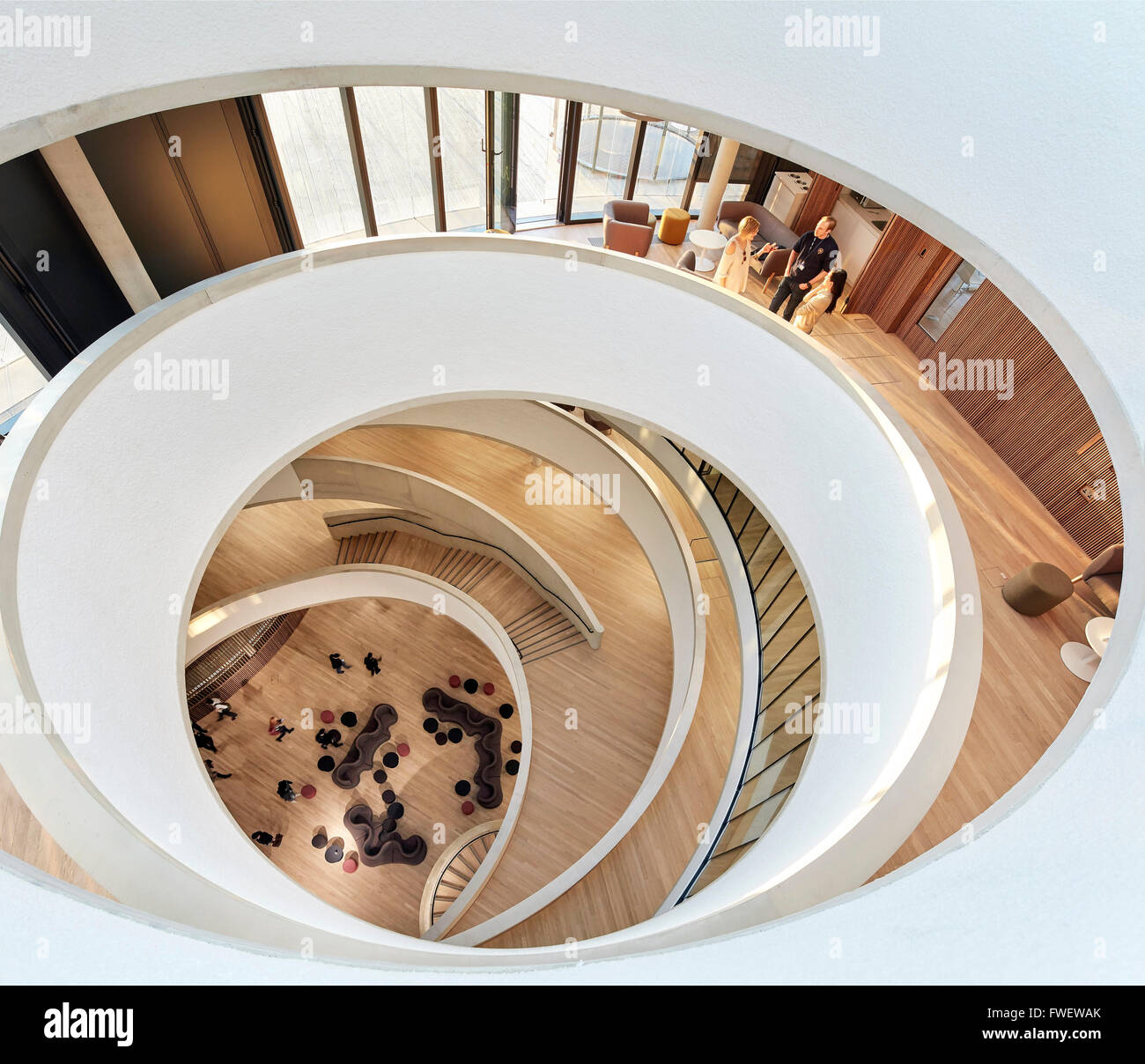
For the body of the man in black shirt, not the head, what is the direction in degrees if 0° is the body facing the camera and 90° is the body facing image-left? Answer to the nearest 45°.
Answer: approximately 45°

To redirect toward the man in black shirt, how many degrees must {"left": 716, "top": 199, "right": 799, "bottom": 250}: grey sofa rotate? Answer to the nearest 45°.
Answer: approximately 45° to its left

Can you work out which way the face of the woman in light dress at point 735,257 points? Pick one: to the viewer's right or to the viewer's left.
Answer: to the viewer's right

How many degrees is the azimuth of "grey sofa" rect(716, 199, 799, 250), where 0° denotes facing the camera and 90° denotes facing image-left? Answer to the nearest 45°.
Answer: approximately 45°

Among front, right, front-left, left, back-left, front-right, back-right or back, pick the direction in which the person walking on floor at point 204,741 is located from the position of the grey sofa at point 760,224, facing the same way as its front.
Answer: front-right
